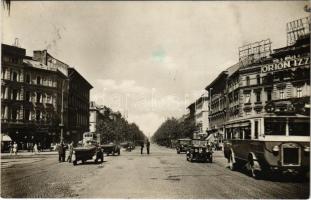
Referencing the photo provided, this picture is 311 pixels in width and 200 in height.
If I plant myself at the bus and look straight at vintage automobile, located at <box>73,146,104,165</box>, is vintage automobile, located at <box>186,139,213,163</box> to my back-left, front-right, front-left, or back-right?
front-right

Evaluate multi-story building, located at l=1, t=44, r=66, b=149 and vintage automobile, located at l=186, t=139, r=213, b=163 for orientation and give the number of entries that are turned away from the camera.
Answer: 0

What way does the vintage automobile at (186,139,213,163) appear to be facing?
toward the camera

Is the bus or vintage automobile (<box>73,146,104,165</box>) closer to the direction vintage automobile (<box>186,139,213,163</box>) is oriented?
the bus

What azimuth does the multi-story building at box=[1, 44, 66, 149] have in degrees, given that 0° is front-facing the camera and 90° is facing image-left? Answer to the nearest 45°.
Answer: approximately 315°

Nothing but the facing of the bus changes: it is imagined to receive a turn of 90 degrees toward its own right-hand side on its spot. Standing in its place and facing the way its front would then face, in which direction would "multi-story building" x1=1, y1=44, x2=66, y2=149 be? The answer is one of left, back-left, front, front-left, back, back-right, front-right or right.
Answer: right

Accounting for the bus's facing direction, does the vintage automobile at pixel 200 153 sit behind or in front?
behind

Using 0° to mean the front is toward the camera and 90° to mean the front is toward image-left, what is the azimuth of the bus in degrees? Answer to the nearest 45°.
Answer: approximately 315°

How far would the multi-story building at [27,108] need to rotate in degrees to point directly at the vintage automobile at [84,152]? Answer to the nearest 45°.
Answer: approximately 45° to its right

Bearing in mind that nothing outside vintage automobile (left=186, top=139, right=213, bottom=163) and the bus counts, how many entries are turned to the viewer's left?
0
